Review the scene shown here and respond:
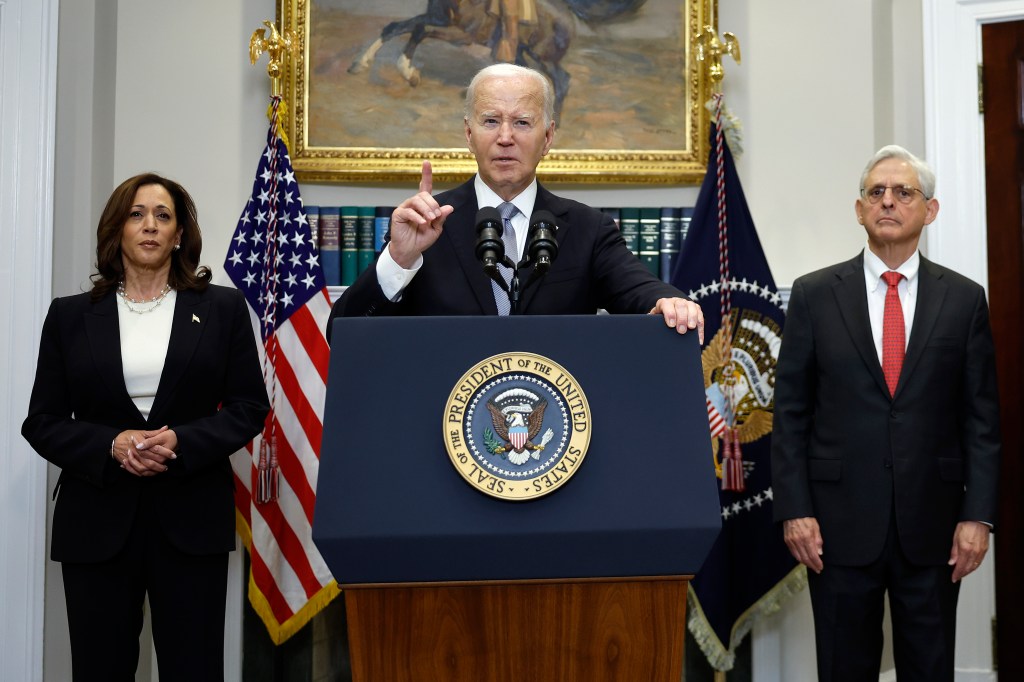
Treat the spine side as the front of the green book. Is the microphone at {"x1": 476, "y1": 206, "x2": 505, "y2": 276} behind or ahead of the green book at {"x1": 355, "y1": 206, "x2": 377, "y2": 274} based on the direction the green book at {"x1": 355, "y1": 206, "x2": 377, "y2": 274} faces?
ahead

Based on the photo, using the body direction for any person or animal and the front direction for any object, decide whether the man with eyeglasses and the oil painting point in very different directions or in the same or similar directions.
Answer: same or similar directions

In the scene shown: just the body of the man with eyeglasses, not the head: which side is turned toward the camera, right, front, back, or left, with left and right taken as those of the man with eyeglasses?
front

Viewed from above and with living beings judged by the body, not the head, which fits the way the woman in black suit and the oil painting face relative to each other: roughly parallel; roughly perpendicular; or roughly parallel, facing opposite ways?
roughly parallel

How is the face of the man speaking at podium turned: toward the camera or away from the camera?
toward the camera

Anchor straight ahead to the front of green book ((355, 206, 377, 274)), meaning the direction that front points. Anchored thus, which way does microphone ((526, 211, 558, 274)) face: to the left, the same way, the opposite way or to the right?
the opposite way

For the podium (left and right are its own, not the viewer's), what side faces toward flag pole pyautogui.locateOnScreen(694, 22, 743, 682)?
back

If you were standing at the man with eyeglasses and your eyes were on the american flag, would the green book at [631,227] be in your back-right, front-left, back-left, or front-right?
front-right

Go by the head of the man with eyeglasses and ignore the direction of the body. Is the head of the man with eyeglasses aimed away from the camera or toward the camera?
toward the camera

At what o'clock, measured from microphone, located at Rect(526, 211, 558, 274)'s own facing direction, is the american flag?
The american flag is roughly at 11 o'clock from the microphone.

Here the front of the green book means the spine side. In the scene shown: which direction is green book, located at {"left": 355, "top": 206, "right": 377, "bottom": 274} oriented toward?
toward the camera

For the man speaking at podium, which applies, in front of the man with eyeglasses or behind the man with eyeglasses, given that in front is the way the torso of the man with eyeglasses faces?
in front
